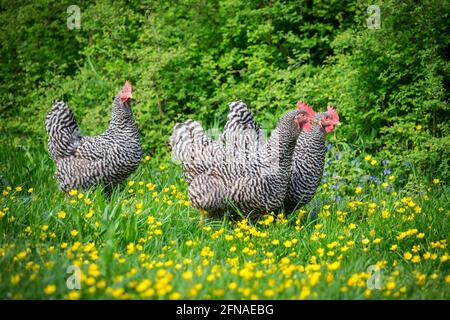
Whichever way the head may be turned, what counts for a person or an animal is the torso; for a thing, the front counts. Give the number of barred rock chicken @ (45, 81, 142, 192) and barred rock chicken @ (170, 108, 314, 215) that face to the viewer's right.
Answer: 2

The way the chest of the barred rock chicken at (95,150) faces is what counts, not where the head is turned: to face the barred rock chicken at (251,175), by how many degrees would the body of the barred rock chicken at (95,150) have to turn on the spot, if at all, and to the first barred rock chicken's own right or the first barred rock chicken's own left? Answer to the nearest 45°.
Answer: approximately 45° to the first barred rock chicken's own right

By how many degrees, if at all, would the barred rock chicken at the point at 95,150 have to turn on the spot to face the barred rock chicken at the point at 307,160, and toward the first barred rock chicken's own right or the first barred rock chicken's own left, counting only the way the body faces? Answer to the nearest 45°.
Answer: approximately 45° to the first barred rock chicken's own right

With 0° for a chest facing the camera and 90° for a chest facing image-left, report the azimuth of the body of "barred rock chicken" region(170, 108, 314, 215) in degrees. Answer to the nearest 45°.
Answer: approximately 270°

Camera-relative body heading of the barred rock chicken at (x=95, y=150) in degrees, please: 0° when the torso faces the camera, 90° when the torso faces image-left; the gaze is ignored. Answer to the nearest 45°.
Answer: approximately 270°
